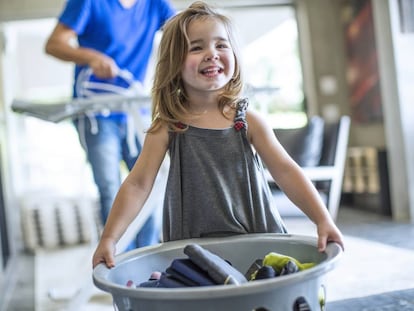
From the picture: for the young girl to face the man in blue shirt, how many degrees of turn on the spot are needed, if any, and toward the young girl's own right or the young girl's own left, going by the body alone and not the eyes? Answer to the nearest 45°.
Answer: approximately 180°

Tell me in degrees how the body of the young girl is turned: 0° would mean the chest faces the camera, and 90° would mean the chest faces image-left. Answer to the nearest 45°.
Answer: approximately 0°

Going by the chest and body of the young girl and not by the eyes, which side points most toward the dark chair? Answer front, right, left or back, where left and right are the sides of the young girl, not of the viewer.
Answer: back

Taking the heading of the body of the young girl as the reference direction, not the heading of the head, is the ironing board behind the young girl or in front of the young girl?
behind

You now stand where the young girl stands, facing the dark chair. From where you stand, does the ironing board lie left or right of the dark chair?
left
